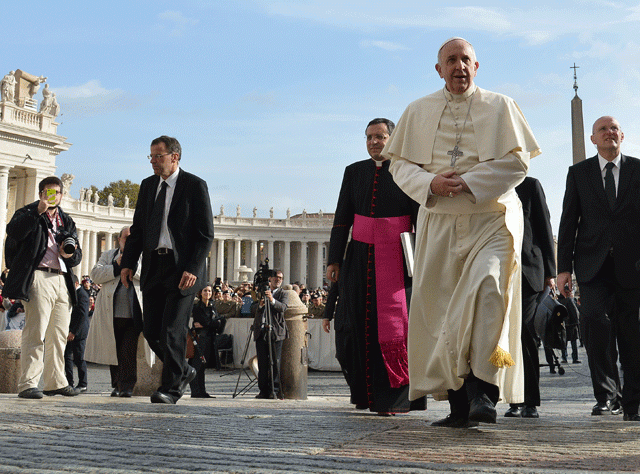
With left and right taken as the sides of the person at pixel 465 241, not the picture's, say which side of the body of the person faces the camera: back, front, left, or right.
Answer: front

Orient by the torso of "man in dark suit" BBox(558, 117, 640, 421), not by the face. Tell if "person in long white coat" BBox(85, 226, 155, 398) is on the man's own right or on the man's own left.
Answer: on the man's own right

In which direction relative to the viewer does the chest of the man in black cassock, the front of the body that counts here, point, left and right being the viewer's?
facing the viewer

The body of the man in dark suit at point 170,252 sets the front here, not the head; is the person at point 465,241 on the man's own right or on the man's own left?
on the man's own left

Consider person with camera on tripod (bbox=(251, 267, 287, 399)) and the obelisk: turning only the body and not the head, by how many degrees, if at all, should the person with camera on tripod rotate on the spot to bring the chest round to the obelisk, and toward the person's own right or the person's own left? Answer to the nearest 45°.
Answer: approximately 135° to the person's own left

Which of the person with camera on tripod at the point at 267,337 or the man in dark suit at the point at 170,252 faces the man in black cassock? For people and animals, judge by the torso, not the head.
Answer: the person with camera on tripod

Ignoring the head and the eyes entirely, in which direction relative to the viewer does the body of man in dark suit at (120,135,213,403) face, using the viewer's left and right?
facing the viewer and to the left of the viewer

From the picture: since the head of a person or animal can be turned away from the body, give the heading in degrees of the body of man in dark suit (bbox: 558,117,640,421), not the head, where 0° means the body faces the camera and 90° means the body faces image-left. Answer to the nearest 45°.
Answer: approximately 0°

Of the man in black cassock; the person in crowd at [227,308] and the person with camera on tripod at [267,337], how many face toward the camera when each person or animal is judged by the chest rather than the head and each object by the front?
3

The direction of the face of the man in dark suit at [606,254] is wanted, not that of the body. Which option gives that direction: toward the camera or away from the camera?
toward the camera

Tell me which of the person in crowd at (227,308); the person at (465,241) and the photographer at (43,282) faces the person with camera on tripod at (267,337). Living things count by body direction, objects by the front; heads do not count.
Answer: the person in crowd at (227,308)
